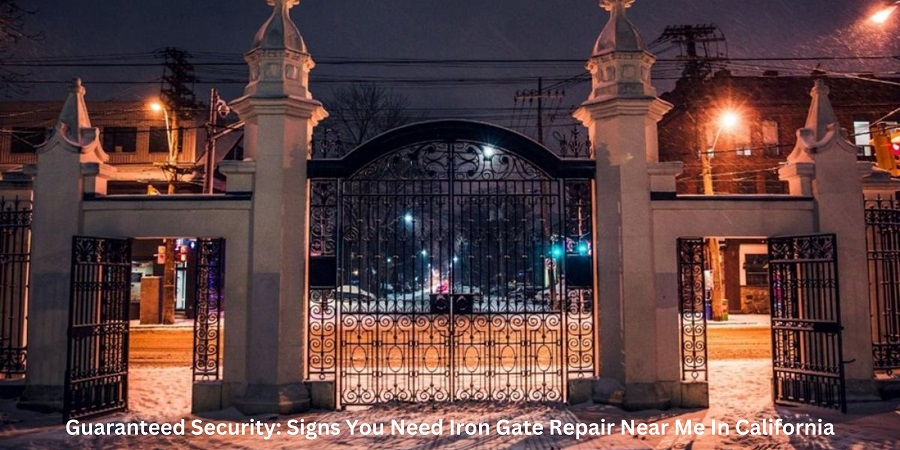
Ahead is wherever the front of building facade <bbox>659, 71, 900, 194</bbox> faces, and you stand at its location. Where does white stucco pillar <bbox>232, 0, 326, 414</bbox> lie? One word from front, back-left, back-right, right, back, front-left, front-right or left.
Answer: front

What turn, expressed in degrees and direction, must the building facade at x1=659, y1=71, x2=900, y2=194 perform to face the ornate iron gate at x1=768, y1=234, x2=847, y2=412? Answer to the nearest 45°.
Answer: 0° — it already faces it

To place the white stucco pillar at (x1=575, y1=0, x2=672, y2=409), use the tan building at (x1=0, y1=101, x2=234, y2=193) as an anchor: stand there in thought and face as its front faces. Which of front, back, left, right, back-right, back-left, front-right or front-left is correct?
front

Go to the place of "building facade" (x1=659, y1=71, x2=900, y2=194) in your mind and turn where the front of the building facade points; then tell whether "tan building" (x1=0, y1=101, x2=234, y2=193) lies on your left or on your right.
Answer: on your right

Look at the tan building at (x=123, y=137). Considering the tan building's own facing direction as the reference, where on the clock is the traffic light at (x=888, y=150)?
The traffic light is roughly at 11 o'clock from the tan building.

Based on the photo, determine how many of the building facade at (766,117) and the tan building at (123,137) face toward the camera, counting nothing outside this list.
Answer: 2

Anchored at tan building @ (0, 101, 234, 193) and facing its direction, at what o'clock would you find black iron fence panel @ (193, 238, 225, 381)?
The black iron fence panel is roughly at 12 o'clock from the tan building.

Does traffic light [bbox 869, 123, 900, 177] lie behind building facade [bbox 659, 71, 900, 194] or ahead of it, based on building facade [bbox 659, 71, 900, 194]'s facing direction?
ahead

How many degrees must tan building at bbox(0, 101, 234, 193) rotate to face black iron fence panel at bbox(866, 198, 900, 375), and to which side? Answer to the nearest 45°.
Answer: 0° — it already faces it

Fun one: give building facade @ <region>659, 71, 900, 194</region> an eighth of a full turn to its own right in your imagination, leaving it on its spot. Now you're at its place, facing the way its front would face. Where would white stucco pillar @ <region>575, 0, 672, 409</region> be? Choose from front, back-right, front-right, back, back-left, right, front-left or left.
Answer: front-left

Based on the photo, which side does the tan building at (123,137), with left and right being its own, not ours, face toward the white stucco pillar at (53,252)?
front

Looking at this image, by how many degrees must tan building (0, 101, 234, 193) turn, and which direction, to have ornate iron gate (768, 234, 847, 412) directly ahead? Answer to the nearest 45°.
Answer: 0° — it already faces it

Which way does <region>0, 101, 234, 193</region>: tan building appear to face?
toward the camera

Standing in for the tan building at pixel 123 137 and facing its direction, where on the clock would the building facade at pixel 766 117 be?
The building facade is roughly at 10 o'clock from the tan building.

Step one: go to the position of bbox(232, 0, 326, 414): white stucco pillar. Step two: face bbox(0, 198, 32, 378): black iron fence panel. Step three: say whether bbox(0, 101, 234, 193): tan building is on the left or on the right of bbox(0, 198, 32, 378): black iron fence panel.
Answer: right

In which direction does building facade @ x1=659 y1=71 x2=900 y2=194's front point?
toward the camera

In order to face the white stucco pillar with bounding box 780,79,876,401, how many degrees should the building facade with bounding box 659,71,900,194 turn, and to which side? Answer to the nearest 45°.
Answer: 0° — it already faces it
